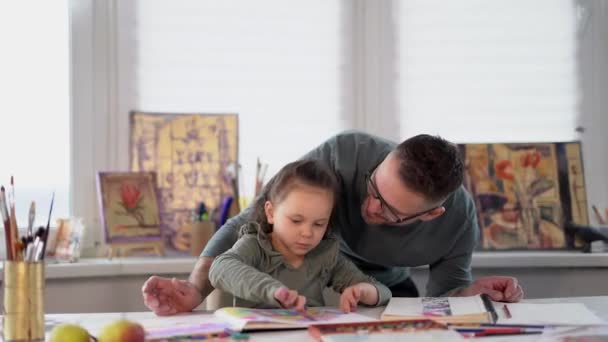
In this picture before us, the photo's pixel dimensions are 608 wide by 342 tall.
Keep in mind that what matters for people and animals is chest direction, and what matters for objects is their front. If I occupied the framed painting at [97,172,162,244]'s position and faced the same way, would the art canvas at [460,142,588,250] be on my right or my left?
on my left

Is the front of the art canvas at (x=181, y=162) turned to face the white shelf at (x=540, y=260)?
no

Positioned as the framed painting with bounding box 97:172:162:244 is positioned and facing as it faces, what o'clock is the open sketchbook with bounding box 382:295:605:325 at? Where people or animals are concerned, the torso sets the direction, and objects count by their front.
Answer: The open sketchbook is roughly at 11 o'clock from the framed painting.

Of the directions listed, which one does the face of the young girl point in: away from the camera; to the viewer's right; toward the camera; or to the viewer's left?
toward the camera

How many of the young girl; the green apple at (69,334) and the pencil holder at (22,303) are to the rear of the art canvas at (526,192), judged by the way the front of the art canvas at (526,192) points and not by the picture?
0

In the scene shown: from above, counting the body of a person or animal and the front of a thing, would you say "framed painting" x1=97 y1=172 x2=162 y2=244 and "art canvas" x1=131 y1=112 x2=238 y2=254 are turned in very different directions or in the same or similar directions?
same or similar directions

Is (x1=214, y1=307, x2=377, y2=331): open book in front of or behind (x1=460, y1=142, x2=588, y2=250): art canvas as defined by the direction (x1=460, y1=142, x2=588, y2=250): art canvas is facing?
in front

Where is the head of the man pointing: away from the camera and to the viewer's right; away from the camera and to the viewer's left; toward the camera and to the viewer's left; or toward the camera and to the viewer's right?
toward the camera and to the viewer's left

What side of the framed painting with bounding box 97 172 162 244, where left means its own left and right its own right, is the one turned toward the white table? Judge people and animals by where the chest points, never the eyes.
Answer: front

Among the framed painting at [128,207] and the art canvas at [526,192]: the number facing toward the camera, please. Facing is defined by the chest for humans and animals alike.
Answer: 2

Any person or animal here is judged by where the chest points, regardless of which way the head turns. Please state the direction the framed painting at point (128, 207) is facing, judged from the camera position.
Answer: facing the viewer

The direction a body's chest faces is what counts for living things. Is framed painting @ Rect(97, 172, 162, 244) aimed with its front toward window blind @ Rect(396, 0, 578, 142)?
no

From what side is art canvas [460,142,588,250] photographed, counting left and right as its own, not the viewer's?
front

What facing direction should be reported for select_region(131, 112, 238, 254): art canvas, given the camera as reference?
facing the viewer

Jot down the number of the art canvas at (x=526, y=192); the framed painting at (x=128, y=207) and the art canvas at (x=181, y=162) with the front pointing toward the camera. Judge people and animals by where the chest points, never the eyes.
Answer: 3
